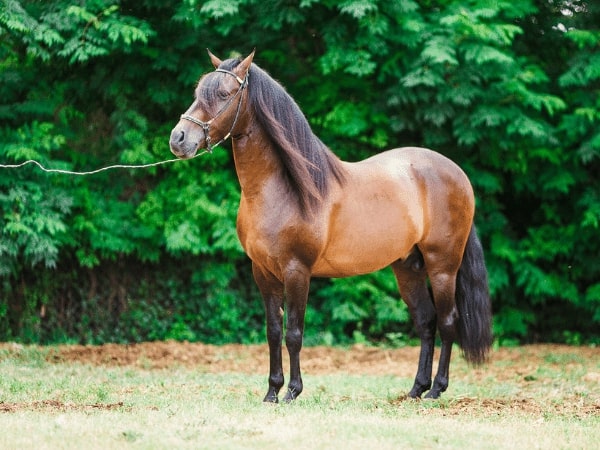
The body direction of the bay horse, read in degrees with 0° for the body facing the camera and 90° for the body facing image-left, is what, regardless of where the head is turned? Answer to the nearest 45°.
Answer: approximately 45°
